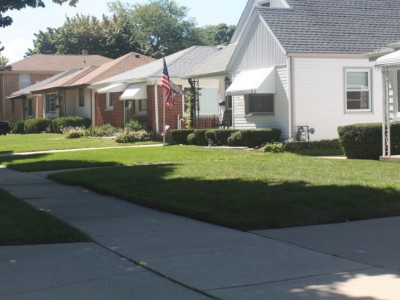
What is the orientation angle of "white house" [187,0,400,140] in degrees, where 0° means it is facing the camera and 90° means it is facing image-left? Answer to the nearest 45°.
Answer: approximately 45°

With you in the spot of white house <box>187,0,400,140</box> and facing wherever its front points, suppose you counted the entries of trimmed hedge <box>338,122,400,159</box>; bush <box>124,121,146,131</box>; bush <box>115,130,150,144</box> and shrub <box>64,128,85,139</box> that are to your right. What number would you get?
3

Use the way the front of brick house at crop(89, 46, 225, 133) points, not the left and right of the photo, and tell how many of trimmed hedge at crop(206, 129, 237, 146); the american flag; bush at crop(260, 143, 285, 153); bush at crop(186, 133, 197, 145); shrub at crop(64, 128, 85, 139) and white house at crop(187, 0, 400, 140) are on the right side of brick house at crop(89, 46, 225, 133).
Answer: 1

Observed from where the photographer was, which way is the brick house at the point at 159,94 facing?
facing the viewer and to the left of the viewer

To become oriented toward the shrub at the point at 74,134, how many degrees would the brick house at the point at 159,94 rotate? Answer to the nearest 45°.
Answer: approximately 90° to its right

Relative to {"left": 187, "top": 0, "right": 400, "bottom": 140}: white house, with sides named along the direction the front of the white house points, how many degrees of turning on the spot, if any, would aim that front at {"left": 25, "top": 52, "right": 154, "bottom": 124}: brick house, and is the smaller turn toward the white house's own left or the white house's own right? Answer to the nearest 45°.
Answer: approximately 90° to the white house's own right

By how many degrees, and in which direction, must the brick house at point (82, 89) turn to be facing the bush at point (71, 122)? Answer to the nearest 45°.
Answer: approximately 45° to its left

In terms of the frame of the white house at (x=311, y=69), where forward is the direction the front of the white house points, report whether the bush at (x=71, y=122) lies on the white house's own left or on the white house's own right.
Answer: on the white house's own right

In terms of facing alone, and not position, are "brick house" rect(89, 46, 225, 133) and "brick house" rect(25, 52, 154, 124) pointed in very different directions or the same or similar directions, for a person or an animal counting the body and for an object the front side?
same or similar directions

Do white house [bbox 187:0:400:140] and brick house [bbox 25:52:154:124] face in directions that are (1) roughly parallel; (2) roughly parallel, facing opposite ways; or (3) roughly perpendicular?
roughly parallel

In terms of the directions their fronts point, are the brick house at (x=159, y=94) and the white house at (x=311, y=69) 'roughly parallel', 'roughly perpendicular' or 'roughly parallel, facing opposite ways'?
roughly parallel

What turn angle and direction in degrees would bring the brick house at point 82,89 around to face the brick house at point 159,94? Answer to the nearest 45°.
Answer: approximately 45° to its left

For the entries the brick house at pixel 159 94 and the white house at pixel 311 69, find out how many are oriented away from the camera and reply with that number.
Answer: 0
